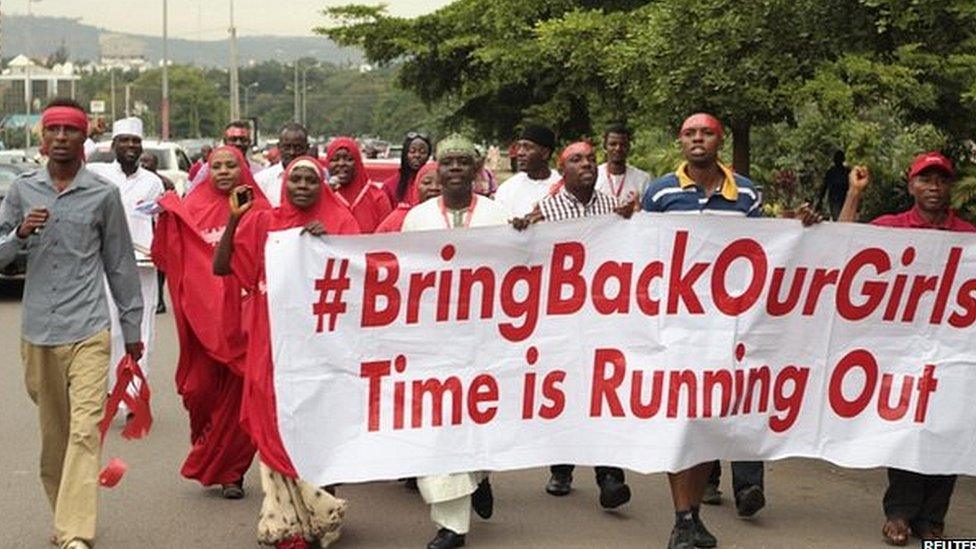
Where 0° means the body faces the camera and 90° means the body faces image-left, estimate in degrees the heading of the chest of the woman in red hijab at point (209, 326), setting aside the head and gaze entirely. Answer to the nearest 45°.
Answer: approximately 0°

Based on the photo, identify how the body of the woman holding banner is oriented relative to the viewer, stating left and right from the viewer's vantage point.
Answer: facing the viewer

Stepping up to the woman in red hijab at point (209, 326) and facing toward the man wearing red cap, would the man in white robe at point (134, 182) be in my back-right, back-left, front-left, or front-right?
back-left

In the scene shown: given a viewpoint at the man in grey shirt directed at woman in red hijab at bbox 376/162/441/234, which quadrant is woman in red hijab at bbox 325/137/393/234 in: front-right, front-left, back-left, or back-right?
front-left

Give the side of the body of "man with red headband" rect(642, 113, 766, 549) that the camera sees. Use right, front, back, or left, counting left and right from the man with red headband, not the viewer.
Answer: front

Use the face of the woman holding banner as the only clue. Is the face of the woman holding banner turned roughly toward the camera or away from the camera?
toward the camera

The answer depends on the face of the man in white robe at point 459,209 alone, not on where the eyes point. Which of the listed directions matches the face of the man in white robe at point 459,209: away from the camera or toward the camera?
toward the camera

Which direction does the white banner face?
toward the camera

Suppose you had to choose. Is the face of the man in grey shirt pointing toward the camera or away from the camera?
toward the camera

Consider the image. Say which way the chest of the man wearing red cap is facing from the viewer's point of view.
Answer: toward the camera

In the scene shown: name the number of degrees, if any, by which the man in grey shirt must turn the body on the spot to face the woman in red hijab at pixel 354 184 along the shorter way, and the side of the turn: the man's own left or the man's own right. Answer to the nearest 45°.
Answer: approximately 135° to the man's own left

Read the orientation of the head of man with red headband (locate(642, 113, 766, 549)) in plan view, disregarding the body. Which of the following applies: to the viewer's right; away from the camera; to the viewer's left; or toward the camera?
toward the camera
